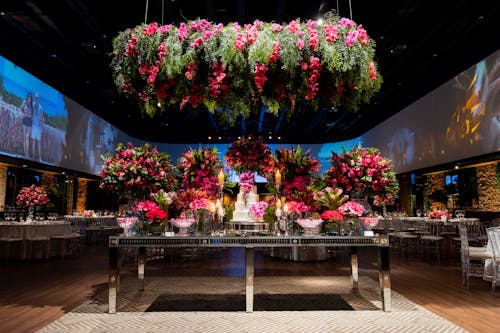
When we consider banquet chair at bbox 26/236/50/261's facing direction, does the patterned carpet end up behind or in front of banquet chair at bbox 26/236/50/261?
behind

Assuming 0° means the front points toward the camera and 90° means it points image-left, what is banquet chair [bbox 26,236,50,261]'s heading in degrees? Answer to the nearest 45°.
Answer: approximately 180°

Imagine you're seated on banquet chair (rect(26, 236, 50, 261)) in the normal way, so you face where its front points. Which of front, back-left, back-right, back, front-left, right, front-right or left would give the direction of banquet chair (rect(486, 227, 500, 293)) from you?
back-right

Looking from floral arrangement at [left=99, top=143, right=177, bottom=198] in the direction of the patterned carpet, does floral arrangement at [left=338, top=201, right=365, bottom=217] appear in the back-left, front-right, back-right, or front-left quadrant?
front-left
